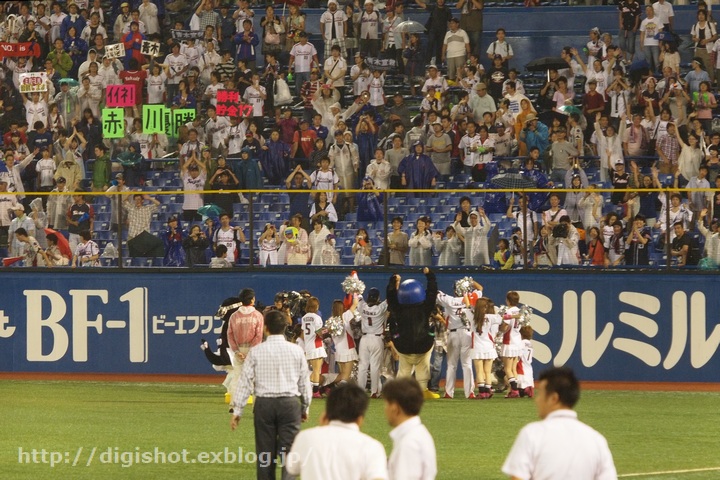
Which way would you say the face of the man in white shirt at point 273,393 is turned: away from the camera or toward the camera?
away from the camera

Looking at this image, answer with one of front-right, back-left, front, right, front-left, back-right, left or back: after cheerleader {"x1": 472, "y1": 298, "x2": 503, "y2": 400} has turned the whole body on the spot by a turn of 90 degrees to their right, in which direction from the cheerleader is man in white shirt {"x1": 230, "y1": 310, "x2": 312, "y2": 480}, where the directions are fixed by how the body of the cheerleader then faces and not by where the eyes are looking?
right

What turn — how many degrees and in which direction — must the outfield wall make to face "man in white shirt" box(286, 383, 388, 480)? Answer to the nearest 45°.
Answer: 0° — it already faces them

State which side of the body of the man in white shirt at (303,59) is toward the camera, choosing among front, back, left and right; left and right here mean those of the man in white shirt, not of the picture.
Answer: front

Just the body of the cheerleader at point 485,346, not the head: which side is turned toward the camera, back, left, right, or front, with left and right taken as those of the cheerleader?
back

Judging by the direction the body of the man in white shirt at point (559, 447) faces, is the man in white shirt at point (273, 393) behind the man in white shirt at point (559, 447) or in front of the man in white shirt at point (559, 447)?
in front

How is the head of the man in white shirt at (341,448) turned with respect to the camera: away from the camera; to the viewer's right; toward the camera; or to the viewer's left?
away from the camera

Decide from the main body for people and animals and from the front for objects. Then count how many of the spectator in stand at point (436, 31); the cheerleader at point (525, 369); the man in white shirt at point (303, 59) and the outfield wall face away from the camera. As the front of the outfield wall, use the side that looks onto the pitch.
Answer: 1

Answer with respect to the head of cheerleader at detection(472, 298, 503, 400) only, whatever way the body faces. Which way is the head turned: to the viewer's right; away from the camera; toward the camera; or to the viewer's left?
away from the camera

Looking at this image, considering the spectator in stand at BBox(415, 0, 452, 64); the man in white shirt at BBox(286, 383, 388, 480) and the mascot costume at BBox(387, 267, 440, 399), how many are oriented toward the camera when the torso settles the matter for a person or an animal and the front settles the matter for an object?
1

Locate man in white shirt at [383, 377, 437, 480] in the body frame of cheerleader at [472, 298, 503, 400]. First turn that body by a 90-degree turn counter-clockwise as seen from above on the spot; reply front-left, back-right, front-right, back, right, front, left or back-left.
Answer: left

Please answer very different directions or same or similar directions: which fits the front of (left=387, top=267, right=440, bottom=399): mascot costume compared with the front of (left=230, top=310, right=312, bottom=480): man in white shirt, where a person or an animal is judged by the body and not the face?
same or similar directions

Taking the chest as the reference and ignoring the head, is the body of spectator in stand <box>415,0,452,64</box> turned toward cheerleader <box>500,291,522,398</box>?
yes

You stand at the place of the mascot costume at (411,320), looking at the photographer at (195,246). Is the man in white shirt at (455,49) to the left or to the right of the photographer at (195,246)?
right

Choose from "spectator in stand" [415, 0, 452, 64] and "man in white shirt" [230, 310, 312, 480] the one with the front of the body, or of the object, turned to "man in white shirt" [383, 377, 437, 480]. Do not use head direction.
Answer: the spectator in stand

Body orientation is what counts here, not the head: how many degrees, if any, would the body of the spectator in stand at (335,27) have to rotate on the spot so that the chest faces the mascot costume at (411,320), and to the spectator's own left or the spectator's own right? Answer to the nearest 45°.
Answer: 0° — they already face it

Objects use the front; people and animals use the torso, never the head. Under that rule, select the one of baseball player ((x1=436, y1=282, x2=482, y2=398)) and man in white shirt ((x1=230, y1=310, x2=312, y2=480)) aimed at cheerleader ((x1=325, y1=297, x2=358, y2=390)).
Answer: the man in white shirt

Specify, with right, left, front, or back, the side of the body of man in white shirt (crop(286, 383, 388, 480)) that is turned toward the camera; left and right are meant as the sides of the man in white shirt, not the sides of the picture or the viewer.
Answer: back

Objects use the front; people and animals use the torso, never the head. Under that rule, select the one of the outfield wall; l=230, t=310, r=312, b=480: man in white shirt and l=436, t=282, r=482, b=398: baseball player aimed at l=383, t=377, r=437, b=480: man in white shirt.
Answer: the outfield wall
